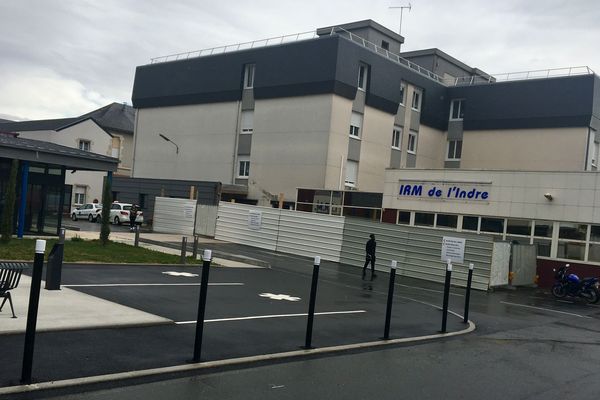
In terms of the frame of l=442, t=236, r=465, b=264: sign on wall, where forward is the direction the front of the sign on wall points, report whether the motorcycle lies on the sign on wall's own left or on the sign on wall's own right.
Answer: on the sign on wall's own left

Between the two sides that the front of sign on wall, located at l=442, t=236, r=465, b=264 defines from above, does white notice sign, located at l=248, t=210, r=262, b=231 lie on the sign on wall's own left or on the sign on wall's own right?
on the sign on wall's own right

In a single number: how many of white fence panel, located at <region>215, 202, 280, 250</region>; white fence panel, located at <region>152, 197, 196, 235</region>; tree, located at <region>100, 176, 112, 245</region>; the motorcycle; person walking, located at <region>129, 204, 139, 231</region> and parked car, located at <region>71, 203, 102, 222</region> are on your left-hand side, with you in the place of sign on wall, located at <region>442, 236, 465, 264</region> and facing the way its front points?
1

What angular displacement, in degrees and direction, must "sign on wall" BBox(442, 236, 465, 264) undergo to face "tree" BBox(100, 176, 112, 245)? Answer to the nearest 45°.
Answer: approximately 45° to its right

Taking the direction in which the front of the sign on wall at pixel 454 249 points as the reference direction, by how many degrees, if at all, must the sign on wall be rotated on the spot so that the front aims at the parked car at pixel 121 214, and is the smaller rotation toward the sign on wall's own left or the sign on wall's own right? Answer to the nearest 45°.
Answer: approximately 135° to the sign on wall's own right

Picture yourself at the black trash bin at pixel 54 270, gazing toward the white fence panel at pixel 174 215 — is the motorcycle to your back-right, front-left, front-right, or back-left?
front-right

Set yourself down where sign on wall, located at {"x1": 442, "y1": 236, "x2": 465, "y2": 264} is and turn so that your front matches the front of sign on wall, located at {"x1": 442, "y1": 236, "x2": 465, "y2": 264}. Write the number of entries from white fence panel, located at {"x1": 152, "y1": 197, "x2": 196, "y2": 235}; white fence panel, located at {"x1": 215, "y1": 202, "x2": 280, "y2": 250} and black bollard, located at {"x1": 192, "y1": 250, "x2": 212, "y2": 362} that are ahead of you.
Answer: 1

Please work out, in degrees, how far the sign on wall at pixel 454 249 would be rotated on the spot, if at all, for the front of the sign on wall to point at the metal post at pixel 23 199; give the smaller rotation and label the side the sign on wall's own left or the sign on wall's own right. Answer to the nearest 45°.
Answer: approximately 90° to the sign on wall's own right

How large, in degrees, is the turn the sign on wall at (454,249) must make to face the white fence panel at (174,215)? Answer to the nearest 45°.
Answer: approximately 135° to its right

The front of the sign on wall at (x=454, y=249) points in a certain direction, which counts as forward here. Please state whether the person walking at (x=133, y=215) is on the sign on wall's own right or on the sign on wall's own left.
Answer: on the sign on wall's own right

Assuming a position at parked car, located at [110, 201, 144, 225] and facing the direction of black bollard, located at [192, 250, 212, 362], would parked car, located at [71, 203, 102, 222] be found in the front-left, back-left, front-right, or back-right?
back-right

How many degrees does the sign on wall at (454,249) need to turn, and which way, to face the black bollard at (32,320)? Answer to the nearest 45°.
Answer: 0° — it already faces it

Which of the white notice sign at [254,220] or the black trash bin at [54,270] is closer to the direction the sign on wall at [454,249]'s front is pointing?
the black trash bin

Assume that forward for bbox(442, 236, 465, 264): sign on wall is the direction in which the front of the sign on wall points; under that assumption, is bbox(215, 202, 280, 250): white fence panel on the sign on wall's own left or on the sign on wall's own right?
on the sign on wall's own right

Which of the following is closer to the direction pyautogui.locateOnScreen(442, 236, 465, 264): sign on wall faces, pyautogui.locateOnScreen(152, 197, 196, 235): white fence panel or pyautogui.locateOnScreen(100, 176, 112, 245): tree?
the tree

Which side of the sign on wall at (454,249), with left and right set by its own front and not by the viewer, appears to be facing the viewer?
front
